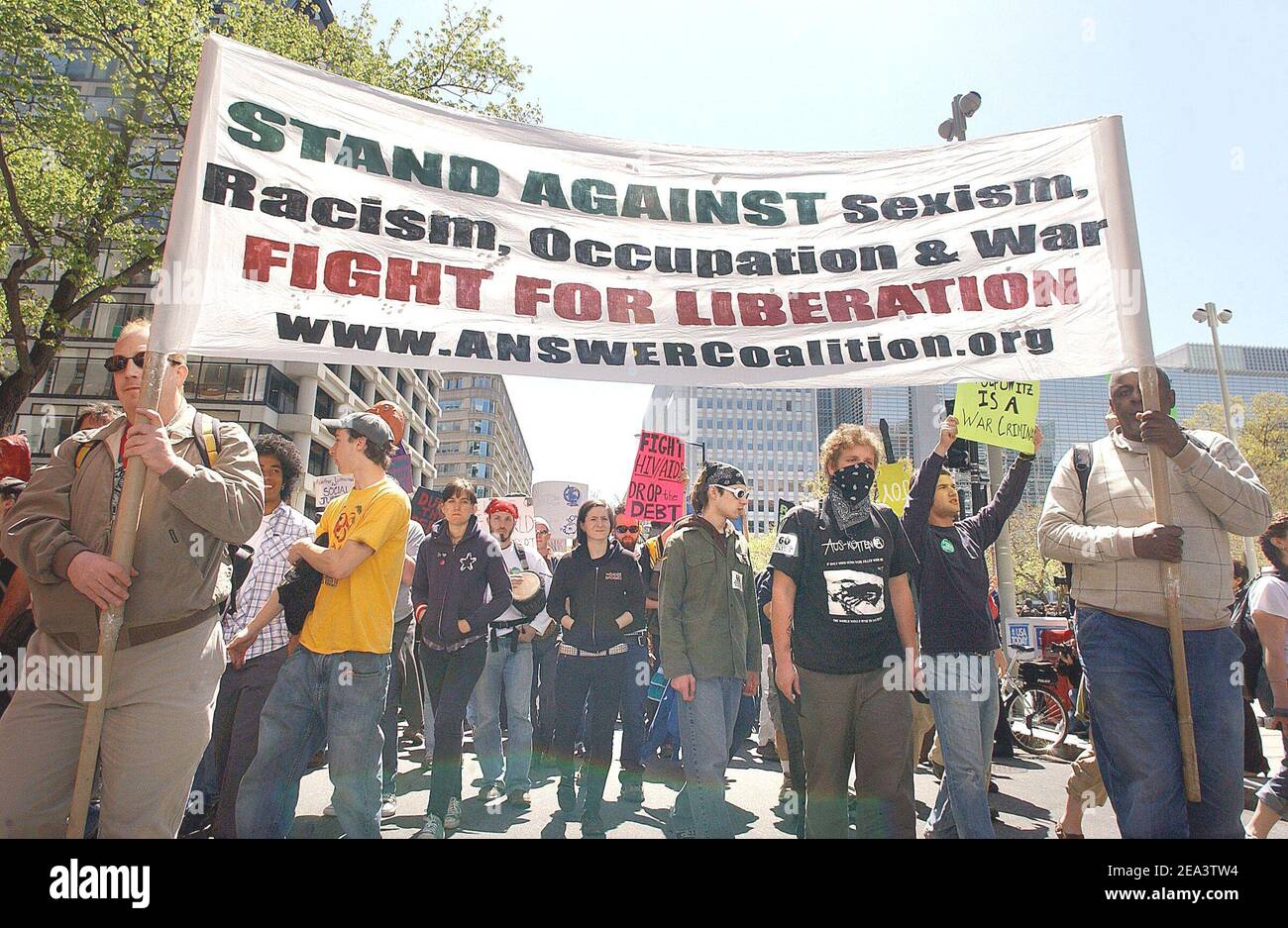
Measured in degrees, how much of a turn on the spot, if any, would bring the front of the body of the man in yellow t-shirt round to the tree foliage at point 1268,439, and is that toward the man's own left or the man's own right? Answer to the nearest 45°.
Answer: approximately 180°

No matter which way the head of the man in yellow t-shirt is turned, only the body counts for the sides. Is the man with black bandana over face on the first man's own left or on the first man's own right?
on the first man's own left

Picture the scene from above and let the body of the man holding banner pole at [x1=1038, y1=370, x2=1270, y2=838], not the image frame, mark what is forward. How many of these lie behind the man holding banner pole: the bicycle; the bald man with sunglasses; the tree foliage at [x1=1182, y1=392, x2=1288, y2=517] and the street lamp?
3

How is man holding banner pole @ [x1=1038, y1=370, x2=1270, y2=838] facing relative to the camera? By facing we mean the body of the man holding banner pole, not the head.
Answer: toward the camera

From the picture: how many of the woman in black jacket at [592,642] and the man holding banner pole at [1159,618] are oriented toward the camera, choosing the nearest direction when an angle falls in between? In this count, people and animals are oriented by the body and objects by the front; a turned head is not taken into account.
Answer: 2

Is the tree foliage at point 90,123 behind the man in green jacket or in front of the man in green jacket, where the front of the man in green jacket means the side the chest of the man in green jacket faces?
behind

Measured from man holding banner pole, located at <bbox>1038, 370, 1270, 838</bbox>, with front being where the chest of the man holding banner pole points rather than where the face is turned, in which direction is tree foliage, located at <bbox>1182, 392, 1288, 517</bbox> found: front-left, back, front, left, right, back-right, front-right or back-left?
back

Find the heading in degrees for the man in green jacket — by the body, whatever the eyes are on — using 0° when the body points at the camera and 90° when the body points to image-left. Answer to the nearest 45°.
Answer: approximately 315°

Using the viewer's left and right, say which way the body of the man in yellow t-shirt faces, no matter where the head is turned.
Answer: facing the viewer and to the left of the viewer

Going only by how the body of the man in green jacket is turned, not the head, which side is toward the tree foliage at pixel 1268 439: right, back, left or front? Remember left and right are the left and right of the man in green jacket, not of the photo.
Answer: left

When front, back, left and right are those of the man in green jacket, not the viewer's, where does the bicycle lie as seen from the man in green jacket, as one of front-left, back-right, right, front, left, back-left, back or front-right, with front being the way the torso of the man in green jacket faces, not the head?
left

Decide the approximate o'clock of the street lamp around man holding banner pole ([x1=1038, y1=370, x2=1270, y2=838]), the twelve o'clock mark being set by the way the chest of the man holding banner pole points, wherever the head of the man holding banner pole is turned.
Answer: The street lamp is roughly at 6 o'clock from the man holding banner pole.

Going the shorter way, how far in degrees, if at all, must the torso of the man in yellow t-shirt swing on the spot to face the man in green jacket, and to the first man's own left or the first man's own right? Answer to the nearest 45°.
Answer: approximately 135° to the first man's own left
